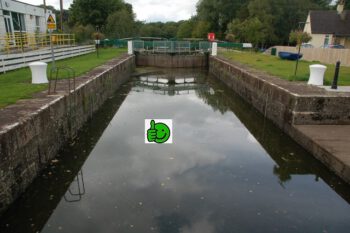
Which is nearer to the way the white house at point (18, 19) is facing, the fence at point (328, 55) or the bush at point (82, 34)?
the fence

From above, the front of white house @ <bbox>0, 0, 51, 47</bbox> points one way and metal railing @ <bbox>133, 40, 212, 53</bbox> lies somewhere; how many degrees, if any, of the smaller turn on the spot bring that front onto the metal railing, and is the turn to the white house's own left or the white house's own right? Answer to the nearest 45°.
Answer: approximately 45° to the white house's own left

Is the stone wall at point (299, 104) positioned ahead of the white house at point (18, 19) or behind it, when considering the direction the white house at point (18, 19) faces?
ahead

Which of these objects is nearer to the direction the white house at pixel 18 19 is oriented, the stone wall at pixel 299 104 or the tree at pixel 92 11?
the stone wall

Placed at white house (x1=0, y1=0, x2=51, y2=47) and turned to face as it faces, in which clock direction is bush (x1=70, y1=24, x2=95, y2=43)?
The bush is roughly at 9 o'clock from the white house.

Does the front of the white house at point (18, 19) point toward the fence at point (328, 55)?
yes

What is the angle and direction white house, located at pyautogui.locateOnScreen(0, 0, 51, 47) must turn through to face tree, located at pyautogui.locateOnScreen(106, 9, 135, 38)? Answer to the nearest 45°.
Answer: approximately 90° to its left

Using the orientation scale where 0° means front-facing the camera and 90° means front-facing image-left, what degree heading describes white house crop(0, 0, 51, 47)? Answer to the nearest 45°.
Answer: approximately 315°

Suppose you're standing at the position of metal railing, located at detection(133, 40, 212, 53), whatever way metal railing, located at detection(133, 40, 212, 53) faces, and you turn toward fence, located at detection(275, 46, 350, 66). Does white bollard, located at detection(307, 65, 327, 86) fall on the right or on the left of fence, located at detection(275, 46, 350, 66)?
right

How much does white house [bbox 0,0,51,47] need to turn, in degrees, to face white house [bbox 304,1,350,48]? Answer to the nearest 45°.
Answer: approximately 45° to its left
